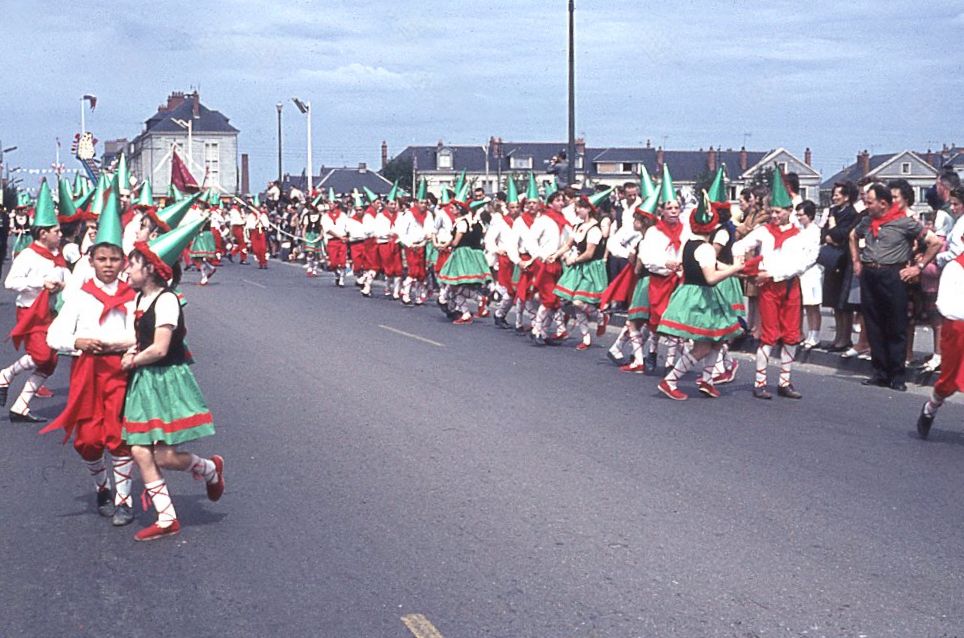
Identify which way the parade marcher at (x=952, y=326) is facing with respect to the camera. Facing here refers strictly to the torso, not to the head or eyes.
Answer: to the viewer's right

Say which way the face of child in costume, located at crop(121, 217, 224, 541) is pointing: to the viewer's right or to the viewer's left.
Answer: to the viewer's left

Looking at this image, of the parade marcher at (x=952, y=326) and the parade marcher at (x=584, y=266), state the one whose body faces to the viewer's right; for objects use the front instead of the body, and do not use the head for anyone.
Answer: the parade marcher at (x=952, y=326)

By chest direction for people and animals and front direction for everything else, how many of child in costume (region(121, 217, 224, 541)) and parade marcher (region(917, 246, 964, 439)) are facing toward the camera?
0

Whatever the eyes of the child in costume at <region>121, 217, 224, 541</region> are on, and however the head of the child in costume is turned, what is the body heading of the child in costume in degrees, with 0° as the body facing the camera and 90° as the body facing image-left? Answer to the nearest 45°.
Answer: approximately 90°

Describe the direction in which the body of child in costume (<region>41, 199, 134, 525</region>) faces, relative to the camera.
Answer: toward the camera

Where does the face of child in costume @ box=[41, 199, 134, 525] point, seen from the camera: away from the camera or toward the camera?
toward the camera

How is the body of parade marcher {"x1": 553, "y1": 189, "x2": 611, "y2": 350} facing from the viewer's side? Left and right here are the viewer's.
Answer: facing the viewer and to the left of the viewer

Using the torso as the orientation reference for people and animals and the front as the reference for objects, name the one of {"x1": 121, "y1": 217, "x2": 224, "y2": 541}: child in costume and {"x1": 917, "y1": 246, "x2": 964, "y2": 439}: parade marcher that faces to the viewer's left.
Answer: the child in costume

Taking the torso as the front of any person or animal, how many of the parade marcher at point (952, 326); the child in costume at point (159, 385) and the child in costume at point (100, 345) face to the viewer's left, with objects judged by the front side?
1

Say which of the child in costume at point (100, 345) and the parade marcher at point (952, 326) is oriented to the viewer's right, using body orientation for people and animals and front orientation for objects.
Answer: the parade marcher
